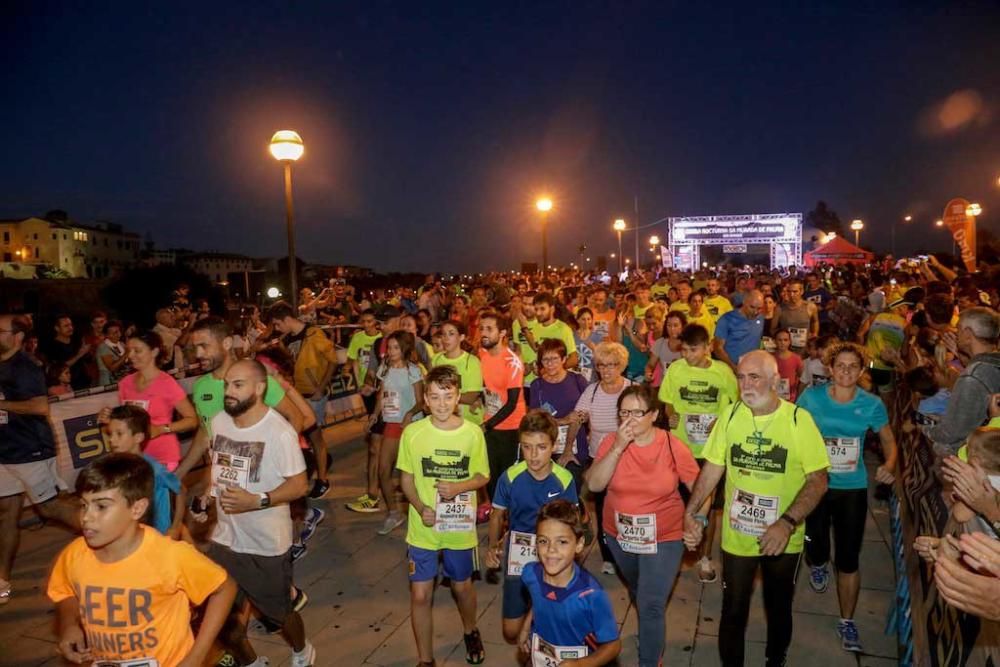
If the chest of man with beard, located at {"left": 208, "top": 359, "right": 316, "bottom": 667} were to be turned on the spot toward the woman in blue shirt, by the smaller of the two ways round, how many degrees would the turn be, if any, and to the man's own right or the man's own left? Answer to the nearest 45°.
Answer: approximately 135° to the man's own left

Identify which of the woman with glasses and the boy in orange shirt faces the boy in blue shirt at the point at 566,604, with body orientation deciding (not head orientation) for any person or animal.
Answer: the woman with glasses

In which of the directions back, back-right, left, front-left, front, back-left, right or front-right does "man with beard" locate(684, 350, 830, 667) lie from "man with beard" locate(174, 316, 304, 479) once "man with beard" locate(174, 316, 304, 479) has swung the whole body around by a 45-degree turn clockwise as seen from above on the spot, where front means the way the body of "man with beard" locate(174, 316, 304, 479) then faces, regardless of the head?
back-left

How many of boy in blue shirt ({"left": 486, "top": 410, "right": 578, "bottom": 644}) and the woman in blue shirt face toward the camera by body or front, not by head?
2

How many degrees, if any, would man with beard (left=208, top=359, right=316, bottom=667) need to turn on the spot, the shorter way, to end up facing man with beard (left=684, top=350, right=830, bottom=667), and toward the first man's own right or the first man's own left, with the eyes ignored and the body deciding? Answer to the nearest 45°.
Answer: approximately 90° to the first man's own left

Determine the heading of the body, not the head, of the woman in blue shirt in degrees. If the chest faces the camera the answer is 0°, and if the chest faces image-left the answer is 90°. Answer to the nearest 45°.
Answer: approximately 0°
